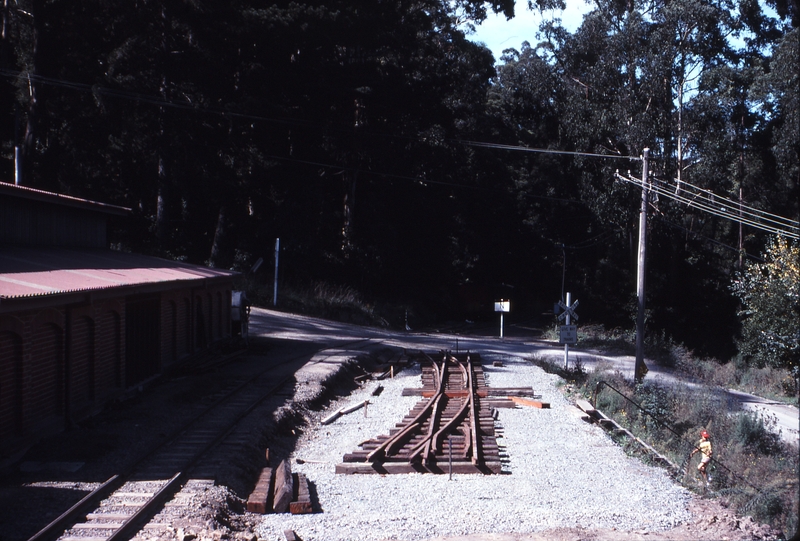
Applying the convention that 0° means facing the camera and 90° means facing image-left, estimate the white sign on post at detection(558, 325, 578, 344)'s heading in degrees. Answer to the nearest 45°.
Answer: approximately 0°

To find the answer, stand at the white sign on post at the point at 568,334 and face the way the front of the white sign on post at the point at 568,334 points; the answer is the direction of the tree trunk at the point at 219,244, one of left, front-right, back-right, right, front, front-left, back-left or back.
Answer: back-right

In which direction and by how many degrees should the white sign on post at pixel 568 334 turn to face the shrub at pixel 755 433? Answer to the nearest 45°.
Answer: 0° — it already faces it

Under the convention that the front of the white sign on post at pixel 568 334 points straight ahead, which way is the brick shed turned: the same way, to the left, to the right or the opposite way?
to the left

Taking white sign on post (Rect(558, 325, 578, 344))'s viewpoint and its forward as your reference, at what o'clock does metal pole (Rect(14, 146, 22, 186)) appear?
The metal pole is roughly at 3 o'clock from the white sign on post.

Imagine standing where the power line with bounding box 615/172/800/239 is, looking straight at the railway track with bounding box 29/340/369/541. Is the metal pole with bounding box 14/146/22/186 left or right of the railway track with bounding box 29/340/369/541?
right

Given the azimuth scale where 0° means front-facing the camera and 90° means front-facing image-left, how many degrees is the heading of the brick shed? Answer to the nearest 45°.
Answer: approximately 315°

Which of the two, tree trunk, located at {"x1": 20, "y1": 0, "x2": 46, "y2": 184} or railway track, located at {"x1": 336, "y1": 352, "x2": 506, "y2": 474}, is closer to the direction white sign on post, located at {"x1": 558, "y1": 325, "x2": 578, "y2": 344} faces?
the railway track

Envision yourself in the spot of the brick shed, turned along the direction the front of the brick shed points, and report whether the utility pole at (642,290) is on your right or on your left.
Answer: on your left

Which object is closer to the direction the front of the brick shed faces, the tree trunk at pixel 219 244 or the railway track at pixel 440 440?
the railway track

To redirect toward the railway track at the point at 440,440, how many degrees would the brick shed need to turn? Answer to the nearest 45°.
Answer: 0° — it already faces it

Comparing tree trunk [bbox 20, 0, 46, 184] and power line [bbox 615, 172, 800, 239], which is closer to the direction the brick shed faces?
the power line

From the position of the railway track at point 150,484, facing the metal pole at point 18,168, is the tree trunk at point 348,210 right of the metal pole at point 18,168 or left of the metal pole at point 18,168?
right
